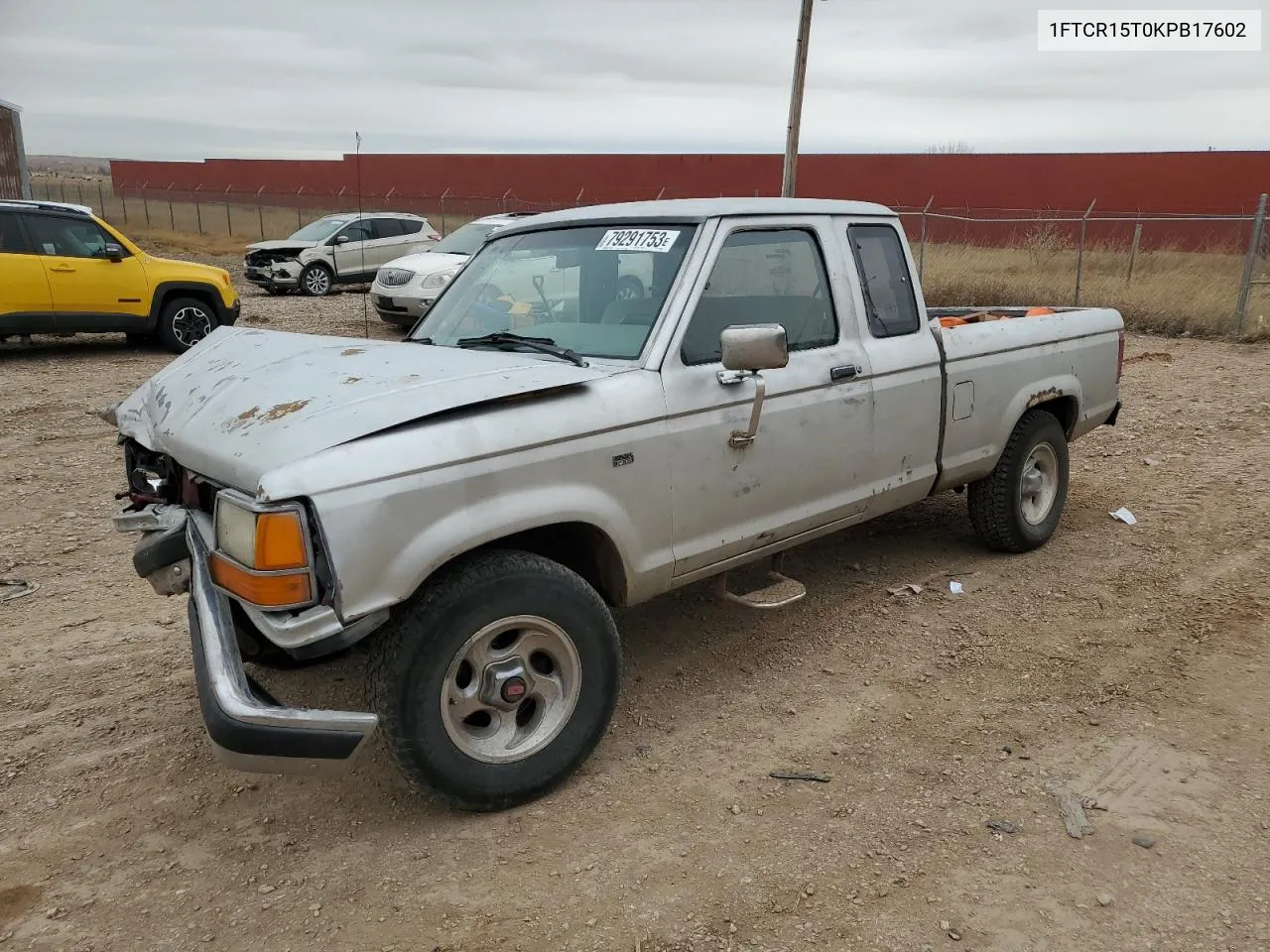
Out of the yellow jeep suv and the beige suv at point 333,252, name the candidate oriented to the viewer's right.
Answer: the yellow jeep suv

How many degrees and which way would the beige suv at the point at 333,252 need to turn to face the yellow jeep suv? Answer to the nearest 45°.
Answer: approximately 45° to its left

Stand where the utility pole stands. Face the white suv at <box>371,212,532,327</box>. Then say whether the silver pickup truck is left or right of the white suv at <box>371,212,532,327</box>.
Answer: left

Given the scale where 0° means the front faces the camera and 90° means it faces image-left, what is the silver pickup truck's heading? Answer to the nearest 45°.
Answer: approximately 45°

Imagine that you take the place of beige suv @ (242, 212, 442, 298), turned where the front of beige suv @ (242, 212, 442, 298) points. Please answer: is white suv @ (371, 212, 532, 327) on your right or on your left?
on your left

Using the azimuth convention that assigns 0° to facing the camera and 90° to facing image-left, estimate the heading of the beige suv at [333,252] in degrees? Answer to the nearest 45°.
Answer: approximately 45°

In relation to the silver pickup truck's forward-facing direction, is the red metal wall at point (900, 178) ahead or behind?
behind

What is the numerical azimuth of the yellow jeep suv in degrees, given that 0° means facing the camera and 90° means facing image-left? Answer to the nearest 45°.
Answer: approximately 270°
